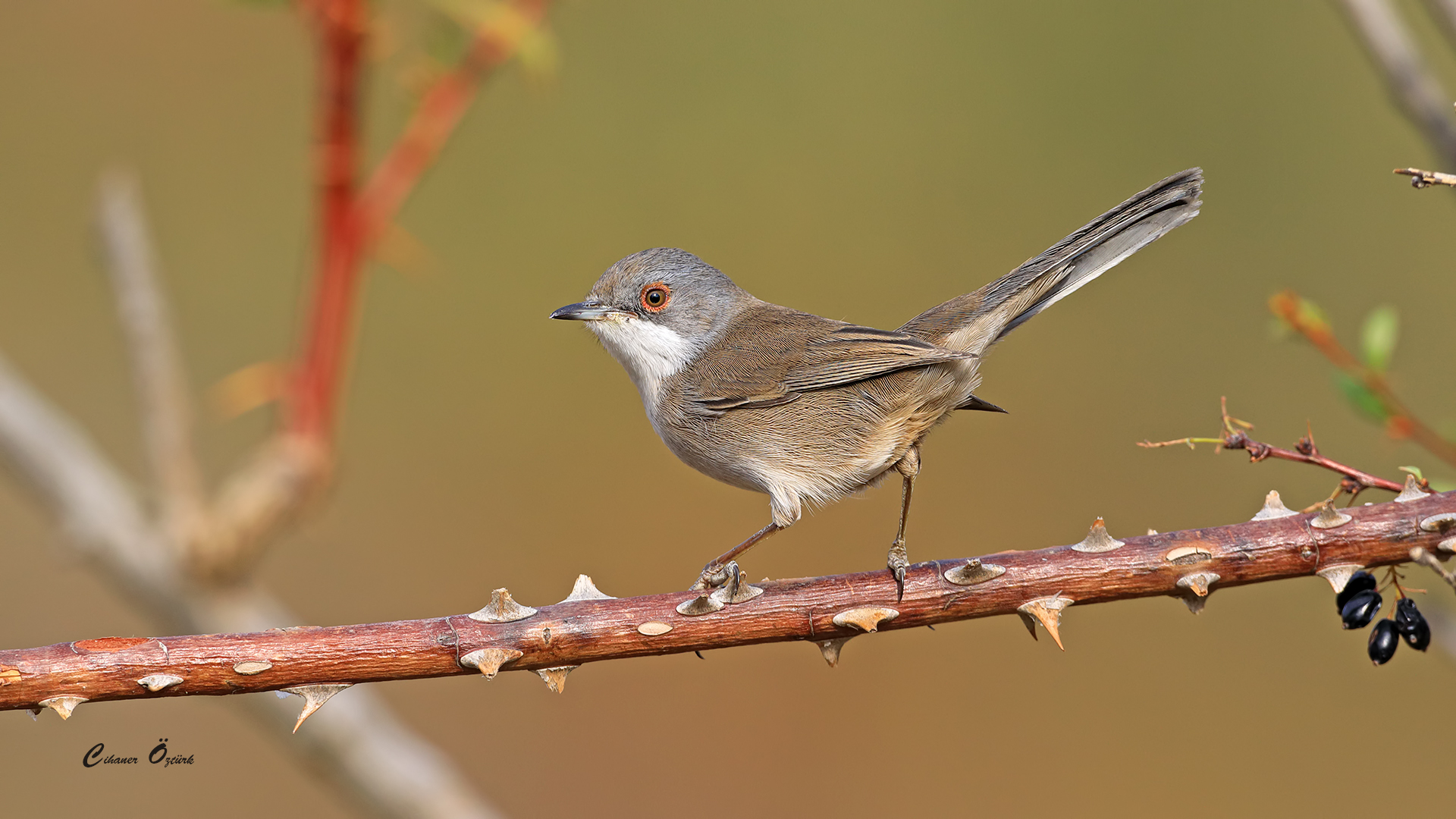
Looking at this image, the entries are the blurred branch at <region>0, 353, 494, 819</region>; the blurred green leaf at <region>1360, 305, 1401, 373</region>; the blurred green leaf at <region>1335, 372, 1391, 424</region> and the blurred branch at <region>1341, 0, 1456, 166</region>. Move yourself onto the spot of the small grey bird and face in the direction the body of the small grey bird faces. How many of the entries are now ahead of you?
1

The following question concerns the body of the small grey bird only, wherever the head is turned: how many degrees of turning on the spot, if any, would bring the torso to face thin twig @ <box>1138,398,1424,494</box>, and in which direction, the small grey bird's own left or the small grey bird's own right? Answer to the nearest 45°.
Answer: approximately 135° to the small grey bird's own left

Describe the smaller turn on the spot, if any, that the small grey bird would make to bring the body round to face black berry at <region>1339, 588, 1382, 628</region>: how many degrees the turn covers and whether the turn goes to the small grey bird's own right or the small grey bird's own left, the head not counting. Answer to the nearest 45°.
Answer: approximately 135° to the small grey bird's own left

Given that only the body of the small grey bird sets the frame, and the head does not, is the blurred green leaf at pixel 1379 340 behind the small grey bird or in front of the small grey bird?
behind

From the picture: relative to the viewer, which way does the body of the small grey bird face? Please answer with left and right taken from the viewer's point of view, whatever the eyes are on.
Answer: facing to the left of the viewer

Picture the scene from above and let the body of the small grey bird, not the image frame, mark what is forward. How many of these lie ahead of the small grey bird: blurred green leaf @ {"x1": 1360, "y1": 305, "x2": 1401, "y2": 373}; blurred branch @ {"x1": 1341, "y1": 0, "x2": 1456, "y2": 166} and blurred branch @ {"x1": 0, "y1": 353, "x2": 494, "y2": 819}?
1

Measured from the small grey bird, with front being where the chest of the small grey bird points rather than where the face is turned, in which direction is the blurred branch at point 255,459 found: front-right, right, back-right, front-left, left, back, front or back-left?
front
